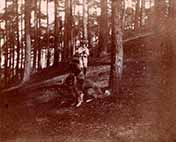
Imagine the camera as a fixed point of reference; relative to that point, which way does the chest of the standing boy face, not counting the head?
toward the camera

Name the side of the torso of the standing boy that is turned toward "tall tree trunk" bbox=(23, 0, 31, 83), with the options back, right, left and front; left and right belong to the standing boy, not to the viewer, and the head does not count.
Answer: right
